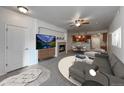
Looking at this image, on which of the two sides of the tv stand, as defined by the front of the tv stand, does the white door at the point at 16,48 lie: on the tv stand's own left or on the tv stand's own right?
on the tv stand's own right

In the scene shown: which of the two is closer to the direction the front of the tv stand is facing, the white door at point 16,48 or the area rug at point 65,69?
the area rug

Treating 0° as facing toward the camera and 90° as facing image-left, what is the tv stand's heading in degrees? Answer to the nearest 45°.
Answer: approximately 315°

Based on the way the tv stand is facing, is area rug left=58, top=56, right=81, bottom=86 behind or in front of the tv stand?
in front
